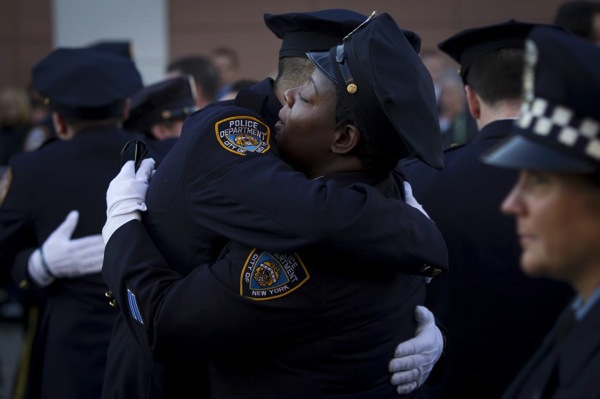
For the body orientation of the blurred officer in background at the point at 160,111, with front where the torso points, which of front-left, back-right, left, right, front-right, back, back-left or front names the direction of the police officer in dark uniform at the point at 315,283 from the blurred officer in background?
right

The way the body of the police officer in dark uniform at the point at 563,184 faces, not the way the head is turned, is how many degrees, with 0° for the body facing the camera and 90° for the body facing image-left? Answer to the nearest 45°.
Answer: approximately 90°

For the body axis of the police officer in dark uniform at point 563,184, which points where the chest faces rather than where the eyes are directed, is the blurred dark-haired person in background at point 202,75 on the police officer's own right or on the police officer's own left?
on the police officer's own right

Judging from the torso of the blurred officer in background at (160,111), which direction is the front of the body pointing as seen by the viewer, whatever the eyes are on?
to the viewer's right

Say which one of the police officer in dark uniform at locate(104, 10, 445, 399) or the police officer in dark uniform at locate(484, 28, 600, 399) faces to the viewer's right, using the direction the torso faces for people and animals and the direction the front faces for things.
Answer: the police officer in dark uniform at locate(104, 10, 445, 399)
